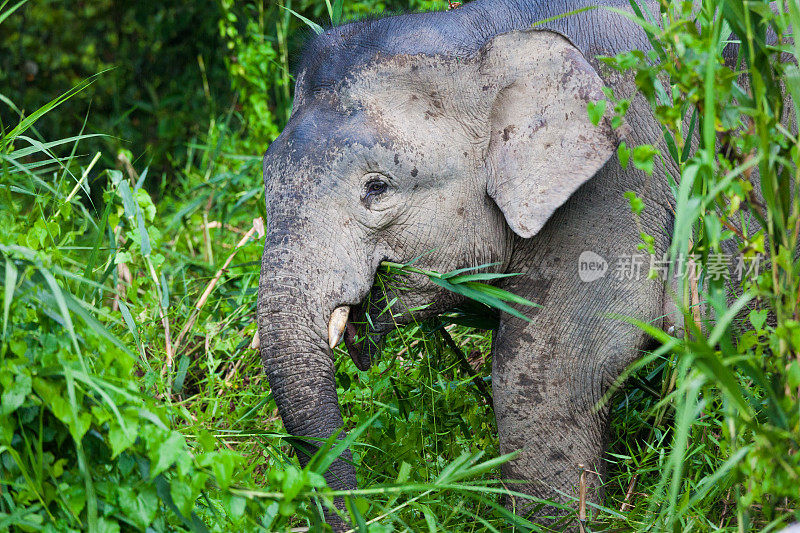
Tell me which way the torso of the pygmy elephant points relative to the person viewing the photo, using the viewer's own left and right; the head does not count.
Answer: facing to the left of the viewer
